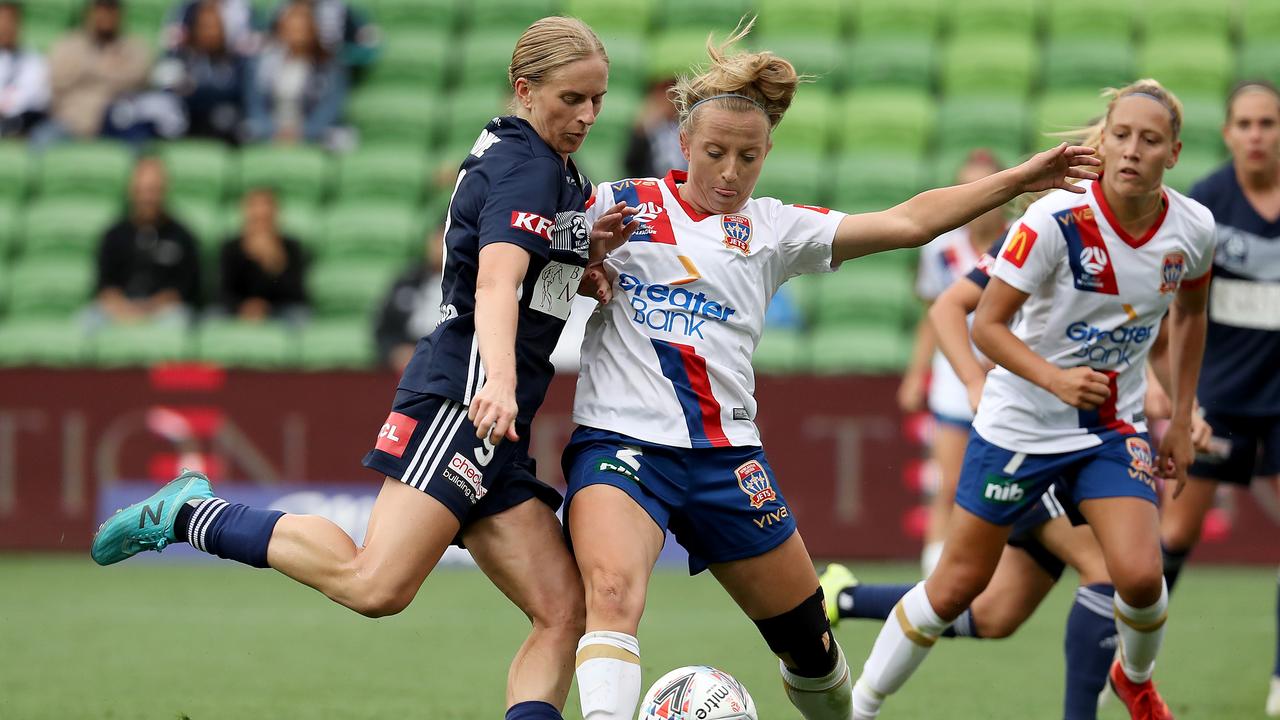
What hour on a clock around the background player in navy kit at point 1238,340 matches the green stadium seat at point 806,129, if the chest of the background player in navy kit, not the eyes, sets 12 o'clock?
The green stadium seat is roughly at 5 o'clock from the background player in navy kit.

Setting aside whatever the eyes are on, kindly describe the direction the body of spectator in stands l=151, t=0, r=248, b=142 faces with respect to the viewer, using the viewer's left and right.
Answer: facing the viewer

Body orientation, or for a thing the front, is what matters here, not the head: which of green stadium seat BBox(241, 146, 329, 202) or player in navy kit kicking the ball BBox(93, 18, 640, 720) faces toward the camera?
the green stadium seat

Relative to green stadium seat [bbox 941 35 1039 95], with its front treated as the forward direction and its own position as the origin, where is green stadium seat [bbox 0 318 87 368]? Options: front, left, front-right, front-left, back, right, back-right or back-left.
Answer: front-right

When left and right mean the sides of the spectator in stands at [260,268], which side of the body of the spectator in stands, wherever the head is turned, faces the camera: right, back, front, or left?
front

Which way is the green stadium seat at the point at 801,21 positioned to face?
toward the camera

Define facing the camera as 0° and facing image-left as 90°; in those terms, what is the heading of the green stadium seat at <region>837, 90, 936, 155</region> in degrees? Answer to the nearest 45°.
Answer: approximately 0°

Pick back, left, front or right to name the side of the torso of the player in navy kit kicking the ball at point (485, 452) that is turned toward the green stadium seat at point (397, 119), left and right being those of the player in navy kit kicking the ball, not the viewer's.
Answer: left

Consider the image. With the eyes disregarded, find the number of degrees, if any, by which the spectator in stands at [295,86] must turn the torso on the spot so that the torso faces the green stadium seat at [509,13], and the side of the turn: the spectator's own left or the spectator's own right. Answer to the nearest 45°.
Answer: approximately 135° to the spectator's own left

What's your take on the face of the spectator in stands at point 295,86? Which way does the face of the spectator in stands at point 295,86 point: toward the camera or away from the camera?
toward the camera

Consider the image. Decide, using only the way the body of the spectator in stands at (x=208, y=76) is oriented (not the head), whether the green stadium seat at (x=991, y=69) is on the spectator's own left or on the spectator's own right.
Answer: on the spectator's own left

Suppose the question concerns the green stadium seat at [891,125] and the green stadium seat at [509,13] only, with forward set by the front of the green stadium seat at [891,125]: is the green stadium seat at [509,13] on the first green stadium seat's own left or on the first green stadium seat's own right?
on the first green stadium seat's own right

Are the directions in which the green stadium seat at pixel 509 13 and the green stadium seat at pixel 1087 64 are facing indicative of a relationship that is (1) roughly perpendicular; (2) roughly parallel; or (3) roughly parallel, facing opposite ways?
roughly parallel

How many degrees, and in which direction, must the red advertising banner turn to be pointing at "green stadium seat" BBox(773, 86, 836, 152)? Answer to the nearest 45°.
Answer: approximately 135° to its left

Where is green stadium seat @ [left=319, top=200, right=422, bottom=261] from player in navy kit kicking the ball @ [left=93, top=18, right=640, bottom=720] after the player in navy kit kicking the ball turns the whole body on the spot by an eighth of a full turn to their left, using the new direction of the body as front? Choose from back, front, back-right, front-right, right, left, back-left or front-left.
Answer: front-left

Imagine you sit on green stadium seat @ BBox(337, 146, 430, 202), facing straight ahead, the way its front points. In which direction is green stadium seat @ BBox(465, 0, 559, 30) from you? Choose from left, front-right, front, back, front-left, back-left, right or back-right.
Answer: back-left
